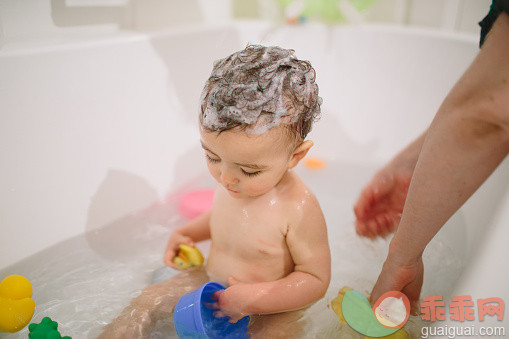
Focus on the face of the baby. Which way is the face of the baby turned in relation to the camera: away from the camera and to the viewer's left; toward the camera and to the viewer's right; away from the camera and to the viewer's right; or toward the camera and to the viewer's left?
toward the camera and to the viewer's left

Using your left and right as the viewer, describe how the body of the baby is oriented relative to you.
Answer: facing the viewer and to the left of the viewer

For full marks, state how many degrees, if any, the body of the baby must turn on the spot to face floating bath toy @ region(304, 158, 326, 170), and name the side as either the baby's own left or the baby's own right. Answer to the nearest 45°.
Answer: approximately 135° to the baby's own right
